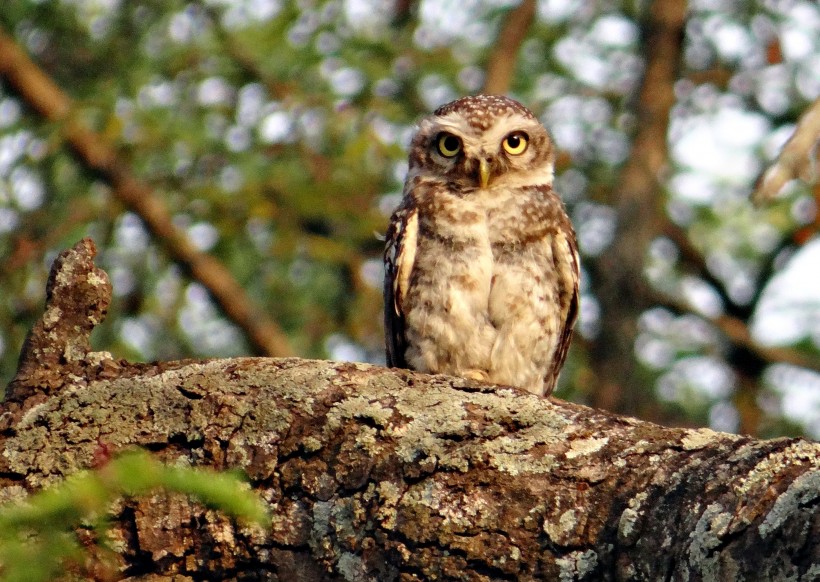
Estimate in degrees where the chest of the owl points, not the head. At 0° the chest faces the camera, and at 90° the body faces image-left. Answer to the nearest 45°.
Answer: approximately 0°

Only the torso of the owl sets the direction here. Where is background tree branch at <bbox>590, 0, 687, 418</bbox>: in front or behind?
behind

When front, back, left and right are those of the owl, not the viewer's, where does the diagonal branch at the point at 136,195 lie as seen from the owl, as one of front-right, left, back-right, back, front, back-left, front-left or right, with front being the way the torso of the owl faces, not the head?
back-right
